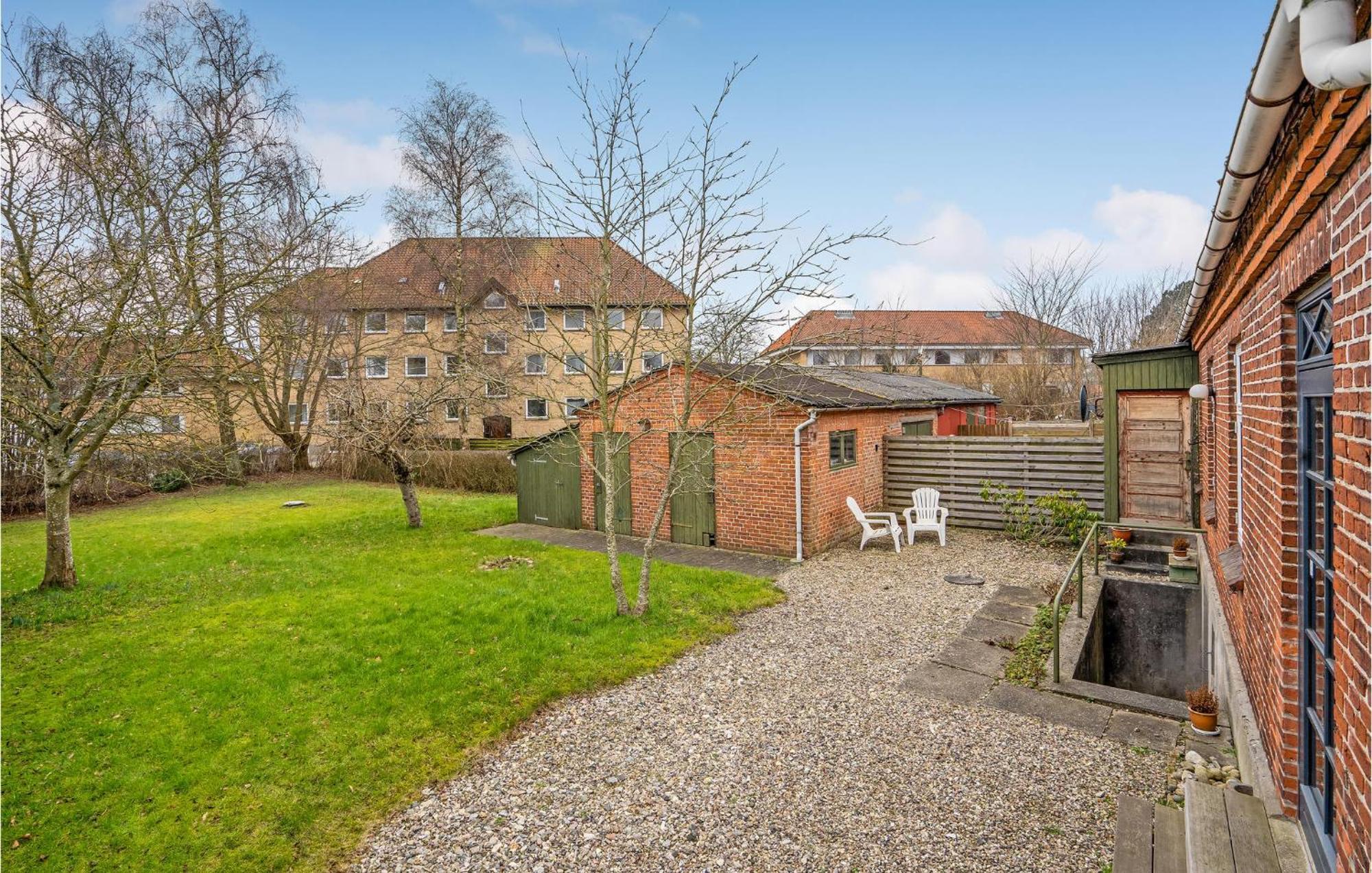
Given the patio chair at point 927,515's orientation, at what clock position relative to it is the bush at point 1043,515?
The bush is roughly at 9 o'clock from the patio chair.

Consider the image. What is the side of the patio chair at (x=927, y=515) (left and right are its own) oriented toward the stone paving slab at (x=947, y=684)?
front

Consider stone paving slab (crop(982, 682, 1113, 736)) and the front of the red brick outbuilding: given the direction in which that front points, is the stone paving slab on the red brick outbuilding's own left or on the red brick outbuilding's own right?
on the red brick outbuilding's own left

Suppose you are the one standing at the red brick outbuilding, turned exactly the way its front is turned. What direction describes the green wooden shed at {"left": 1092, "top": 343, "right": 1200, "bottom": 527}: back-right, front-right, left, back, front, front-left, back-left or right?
back-left

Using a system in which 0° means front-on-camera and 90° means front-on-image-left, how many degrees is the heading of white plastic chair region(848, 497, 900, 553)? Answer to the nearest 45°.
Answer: approximately 270°

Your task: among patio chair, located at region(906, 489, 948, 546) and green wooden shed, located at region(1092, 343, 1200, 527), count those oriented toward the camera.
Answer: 2

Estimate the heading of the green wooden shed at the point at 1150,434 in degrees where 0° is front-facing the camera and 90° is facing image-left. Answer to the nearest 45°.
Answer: approximately 0°

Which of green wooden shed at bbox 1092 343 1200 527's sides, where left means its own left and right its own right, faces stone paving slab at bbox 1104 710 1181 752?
front

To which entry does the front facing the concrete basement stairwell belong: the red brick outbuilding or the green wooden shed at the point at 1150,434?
the green wooden shed

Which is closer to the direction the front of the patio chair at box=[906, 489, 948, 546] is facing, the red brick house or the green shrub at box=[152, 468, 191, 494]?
the red brick house
